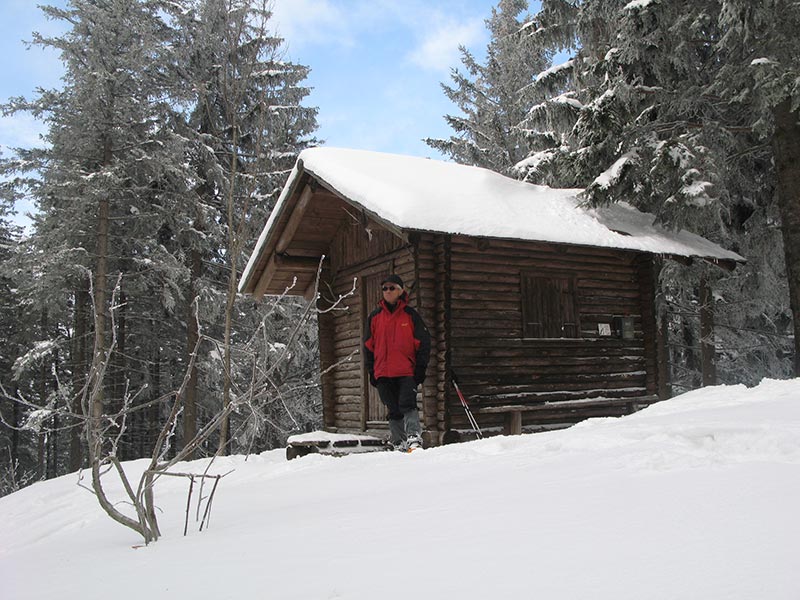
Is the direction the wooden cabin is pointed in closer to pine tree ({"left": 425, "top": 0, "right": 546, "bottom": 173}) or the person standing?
the person standing

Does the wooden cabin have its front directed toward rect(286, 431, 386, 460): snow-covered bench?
yes

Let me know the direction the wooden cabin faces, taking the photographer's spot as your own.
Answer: facing the viewer and to the left of the viewer

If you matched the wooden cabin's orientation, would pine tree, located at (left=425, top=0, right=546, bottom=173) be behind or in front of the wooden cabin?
behind
